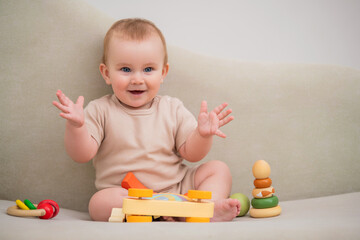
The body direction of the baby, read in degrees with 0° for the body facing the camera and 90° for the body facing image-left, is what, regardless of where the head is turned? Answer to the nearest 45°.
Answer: approximately 0°
